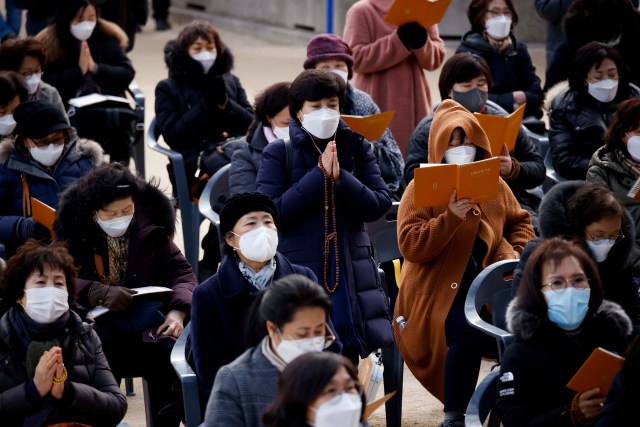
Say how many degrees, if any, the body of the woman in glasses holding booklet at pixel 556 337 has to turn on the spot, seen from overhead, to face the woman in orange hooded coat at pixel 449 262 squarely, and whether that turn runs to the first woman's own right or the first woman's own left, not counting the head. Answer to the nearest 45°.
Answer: approximately 180°

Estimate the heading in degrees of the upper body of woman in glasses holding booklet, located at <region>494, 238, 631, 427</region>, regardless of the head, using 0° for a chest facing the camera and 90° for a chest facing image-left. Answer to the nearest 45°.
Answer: approximately 315°

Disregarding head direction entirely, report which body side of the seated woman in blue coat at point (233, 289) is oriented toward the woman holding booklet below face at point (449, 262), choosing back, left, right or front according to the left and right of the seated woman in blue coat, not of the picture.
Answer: left
